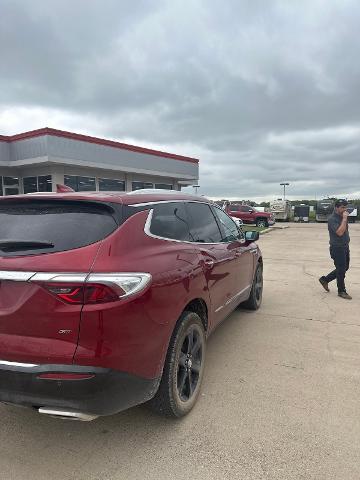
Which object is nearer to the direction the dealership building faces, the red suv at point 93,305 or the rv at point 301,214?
the red suv

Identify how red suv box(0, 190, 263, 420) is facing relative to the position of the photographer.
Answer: facing away from the viewer and to the right of the viewer

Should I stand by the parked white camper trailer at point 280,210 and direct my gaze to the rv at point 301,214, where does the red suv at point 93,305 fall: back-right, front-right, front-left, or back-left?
back-right

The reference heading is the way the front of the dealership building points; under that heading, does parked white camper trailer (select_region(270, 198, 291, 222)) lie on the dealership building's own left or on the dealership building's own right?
on the dealership building's own left
